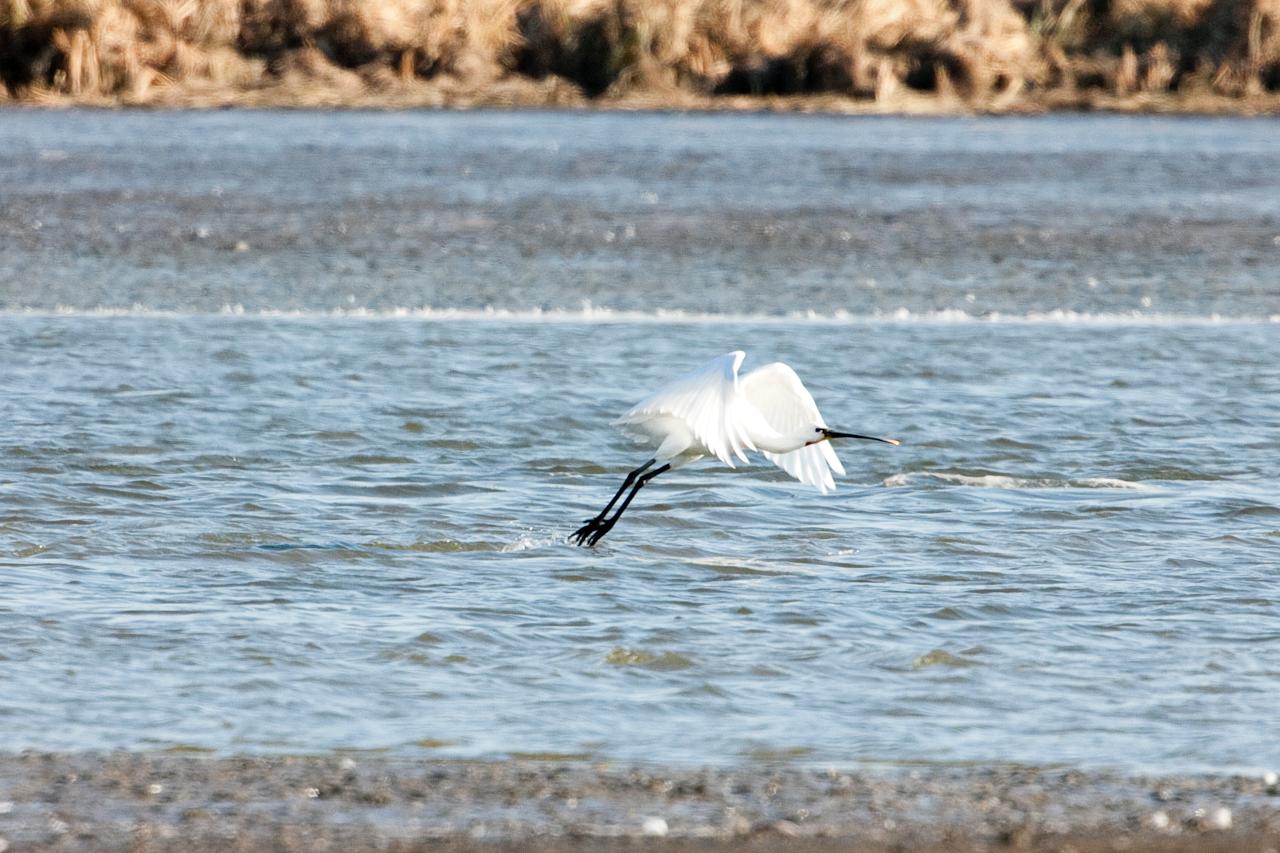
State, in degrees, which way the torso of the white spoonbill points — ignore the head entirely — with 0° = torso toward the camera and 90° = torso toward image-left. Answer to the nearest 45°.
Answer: approximately 270°
